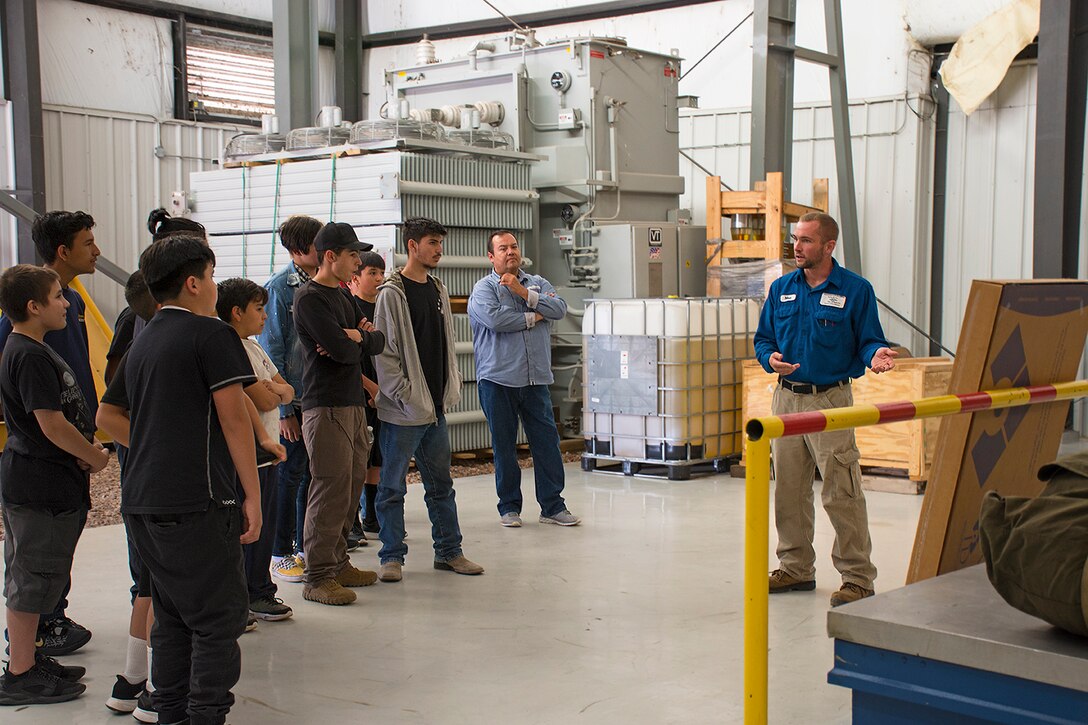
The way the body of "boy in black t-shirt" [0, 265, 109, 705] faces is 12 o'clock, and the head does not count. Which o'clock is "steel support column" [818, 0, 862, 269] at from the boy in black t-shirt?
The steel support column is roughly at 11 o'clock from the boy in black t-shirt.

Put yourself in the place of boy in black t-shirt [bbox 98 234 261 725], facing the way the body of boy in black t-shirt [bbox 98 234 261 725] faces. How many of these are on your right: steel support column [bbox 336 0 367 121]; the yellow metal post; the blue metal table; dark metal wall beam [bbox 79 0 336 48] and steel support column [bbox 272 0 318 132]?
2

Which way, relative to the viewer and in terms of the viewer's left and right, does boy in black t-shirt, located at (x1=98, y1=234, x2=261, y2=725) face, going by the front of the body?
facing away from the viewer and to the right of the viewer

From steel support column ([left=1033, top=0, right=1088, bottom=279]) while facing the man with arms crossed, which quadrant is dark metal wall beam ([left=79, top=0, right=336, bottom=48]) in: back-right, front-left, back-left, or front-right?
front-right

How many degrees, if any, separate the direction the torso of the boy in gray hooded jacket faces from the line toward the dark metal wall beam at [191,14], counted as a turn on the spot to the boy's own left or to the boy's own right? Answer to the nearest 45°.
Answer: approximately 135° to the boy's own left

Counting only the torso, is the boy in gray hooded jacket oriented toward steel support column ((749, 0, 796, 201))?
no

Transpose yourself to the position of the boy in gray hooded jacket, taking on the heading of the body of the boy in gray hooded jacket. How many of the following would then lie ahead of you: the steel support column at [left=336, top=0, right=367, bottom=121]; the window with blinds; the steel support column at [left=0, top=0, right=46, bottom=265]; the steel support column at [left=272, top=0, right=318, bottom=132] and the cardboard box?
1

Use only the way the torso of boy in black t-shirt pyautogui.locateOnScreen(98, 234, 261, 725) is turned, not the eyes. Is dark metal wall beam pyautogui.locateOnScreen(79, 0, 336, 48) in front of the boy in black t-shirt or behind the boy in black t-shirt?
in front

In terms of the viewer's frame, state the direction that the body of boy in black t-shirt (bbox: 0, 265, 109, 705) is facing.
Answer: to the viewer's right

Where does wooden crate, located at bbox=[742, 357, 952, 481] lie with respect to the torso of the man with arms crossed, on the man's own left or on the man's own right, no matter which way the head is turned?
on the man's own left

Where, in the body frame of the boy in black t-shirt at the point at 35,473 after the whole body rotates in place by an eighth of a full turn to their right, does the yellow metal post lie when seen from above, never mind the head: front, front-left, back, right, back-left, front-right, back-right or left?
front

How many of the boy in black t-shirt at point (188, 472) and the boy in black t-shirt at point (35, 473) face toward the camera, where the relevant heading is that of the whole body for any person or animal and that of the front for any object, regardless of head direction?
0

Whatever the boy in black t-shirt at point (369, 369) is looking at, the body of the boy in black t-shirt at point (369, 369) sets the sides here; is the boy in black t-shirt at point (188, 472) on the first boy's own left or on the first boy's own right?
on the first boy's own right

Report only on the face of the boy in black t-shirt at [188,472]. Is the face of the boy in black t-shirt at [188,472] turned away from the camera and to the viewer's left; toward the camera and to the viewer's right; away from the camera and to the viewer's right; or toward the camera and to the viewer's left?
away from the camera and to the viewer's right

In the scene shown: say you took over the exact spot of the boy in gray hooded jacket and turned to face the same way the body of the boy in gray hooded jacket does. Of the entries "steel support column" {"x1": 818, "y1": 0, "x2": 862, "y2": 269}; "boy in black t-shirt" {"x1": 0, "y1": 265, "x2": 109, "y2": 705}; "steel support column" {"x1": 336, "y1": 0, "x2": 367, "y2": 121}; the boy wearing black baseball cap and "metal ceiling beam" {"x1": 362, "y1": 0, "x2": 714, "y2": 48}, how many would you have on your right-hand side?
2

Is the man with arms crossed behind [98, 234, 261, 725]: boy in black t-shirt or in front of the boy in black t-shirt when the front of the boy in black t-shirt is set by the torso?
in front

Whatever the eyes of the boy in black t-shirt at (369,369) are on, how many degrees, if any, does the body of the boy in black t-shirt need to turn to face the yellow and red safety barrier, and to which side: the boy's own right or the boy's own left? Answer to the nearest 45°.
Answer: approximately 45° to the boy's own right

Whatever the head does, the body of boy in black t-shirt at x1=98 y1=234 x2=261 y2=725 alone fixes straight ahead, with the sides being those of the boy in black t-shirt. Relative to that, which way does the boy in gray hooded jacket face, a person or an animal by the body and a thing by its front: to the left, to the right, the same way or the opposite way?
to the right

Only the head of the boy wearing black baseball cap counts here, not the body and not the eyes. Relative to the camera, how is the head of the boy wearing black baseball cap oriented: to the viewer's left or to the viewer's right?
to the viewer's right

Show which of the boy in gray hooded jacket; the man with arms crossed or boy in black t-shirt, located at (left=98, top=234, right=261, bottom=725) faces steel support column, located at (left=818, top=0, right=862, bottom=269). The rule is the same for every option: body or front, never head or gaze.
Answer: the boy in black t-shirt

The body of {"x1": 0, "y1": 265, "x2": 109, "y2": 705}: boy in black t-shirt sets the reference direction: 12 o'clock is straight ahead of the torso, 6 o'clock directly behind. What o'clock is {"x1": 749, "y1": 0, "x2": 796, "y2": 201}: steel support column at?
The steel support column is roughly at 11 o'clock from the boy in black t-shirt.

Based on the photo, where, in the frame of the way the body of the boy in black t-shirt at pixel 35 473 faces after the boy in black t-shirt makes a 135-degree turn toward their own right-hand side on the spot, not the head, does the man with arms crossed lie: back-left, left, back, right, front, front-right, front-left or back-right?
back

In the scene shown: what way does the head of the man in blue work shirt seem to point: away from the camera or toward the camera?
toward the camera

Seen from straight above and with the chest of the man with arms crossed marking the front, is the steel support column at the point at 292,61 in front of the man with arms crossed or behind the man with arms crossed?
behind
